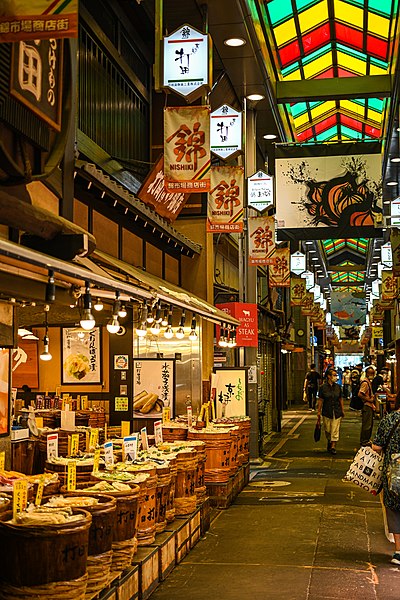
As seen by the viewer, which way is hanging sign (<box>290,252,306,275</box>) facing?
toward the camera

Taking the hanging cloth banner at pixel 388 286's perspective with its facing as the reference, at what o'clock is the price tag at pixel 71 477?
The price tag is roughly at 12 o'clock from the hanging cloth banner.

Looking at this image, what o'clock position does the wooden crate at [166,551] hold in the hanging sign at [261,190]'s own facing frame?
The wooden crate is roughly at 12 o'clock from the hanging sign.

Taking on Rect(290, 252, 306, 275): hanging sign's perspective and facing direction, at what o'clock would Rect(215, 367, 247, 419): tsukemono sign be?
The tsukemono sign is roughly at 12 o'clock from the hanging sign.

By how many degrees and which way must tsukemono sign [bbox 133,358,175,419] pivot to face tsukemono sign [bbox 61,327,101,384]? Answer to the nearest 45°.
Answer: approximately 135° to its right

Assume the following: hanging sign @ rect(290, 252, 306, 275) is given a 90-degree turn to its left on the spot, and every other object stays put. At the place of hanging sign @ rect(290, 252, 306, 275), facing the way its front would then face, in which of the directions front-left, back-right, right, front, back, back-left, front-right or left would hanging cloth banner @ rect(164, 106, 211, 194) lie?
right

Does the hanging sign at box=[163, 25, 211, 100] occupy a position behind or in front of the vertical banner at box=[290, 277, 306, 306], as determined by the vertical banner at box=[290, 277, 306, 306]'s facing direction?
in front

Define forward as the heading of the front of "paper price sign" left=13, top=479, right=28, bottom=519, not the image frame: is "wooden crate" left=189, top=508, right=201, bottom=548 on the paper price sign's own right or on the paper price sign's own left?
on the paper price sign's own left

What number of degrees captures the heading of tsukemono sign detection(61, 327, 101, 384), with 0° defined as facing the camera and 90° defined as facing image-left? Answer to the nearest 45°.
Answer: approximately 0°

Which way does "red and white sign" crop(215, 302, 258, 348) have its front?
toward the camera

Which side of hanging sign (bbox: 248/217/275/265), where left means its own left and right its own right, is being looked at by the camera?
front
